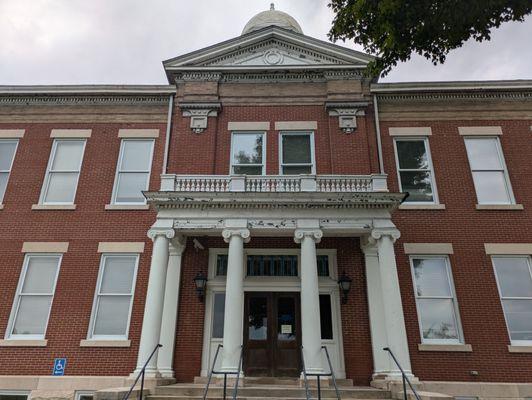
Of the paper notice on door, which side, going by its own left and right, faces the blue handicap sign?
right

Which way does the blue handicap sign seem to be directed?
toward the camera

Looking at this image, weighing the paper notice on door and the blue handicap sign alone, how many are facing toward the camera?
2

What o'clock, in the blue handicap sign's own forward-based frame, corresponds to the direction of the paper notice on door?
The paper notice on door is roughly at 10 o'clock from the blue handicap sign.

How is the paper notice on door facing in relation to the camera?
toward the camera
